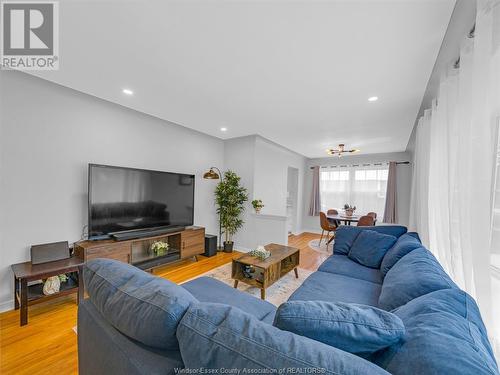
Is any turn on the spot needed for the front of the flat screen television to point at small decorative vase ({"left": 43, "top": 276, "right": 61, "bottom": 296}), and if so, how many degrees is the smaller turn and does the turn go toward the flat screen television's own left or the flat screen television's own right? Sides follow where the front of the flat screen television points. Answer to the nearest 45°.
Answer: approximately 90° to the flat screen television's own right

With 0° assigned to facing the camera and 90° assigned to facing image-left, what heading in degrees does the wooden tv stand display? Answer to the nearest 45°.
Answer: approximately 315°

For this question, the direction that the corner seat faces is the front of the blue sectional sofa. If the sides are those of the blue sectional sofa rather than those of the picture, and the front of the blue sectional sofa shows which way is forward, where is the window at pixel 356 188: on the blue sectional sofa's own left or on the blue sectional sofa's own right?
on the blue sectional sofa's own right

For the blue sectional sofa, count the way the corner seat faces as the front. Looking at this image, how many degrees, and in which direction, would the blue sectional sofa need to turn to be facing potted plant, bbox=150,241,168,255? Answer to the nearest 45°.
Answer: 0° — it already faces it

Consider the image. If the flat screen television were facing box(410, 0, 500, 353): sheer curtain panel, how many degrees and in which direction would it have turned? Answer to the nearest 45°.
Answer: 0° — it already faces it

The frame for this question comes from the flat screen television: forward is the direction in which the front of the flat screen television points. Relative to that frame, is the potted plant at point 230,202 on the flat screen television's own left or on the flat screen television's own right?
on the flat screen television's own left

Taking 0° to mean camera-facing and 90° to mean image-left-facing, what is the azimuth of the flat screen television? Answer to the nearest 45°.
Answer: approximately 315°

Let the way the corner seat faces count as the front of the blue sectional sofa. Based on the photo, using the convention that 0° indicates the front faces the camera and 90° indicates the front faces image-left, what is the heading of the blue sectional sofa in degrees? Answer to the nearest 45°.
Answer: approximately 135°

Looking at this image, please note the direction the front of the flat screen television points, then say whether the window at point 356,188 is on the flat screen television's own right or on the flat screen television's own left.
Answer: on the flat screen television's own left

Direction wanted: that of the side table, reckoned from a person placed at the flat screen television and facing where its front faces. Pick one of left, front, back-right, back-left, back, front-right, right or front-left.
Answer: right
